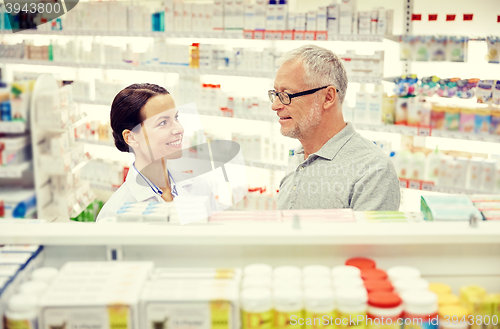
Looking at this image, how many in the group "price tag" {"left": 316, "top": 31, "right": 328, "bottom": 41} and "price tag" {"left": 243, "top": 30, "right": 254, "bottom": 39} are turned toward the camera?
2

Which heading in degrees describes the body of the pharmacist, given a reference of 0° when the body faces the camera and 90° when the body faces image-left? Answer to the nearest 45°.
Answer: approximately 315°

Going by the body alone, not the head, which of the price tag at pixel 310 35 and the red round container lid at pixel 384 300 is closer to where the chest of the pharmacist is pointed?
the red round container lid

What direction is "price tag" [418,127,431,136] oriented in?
toward the camera

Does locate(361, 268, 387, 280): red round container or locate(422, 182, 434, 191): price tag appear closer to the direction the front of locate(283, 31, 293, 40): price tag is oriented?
the red round container

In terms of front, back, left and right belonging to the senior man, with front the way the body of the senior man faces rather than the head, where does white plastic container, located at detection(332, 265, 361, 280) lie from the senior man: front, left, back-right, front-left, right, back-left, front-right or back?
front-left

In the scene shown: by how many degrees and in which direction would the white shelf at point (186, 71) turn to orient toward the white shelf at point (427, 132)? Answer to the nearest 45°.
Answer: approximately 45° to its left

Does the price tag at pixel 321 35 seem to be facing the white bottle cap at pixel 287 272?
yes

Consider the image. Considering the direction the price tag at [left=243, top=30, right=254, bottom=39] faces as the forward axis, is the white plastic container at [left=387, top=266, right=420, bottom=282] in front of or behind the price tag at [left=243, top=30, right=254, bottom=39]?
in front

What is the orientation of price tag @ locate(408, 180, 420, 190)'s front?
toward the camera

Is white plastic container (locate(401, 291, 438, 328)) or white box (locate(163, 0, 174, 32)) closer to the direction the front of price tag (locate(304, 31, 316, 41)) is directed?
the white plastic container

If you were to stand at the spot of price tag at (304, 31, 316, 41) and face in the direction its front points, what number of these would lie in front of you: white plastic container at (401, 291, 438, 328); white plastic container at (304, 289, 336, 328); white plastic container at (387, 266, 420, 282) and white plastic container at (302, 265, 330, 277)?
4

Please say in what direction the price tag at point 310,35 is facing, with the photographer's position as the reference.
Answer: facing the viewer

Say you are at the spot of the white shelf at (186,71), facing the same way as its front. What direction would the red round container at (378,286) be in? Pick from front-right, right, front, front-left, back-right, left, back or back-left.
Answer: front
